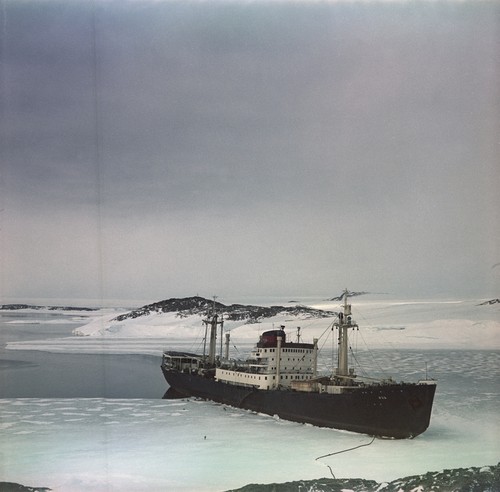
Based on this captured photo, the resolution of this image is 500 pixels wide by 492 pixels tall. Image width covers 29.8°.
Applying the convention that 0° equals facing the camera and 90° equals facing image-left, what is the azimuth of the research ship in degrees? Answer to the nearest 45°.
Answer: approximately 315°
